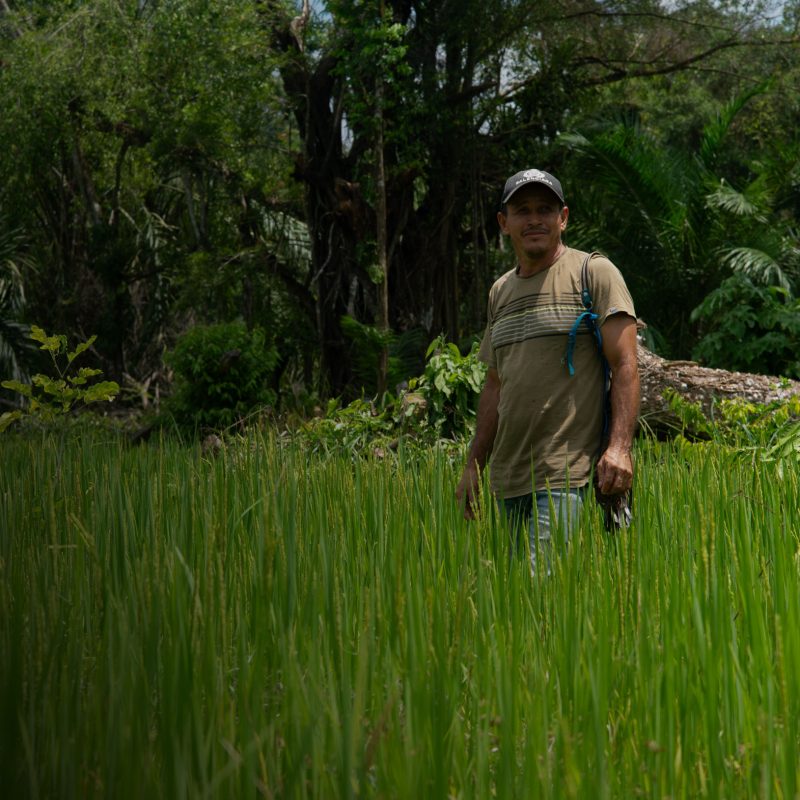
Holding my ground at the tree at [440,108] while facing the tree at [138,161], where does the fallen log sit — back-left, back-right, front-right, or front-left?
back-left

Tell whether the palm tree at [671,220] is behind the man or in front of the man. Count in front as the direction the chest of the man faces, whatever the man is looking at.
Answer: behind

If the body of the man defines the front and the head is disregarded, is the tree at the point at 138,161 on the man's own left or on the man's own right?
on the man's own right

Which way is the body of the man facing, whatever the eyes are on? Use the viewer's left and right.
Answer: facing the viewer and to the left of the viewer

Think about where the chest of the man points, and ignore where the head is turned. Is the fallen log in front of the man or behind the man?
behind

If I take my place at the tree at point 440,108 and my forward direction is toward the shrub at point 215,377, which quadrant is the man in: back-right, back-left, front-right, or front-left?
front-left

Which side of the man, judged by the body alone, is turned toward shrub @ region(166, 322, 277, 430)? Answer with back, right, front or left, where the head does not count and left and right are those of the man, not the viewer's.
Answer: right
